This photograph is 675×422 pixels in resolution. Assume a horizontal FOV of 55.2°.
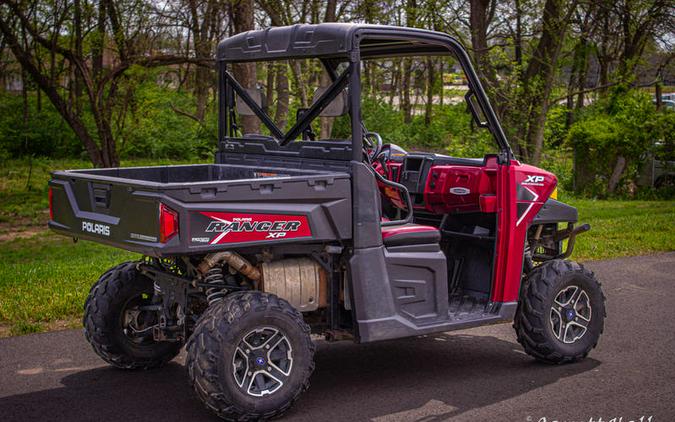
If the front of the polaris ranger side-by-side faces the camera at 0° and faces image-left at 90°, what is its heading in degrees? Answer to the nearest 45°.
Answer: approximately 225°

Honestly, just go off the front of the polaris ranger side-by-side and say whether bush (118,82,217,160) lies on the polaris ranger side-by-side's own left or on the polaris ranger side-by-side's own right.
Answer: on the polaris ranger side-by-side's own left

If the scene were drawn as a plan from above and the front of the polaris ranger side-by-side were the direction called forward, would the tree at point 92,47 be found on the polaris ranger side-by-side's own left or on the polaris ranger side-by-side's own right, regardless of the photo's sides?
on the polaris ranger side-by-side's own left

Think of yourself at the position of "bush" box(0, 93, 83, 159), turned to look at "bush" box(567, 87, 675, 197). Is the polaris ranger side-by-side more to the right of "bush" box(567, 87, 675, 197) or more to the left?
right

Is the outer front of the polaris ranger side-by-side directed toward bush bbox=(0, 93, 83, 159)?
no

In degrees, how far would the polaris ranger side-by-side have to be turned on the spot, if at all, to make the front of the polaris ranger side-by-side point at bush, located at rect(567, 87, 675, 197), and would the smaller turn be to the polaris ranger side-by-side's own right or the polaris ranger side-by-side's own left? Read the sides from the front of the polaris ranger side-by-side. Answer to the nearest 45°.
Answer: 0° — it already faces it

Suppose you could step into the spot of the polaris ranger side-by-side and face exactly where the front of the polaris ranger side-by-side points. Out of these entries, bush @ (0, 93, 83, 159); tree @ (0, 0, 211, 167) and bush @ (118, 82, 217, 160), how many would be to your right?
0

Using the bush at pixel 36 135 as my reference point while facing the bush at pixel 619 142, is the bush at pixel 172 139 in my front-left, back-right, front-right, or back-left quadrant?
front-left
